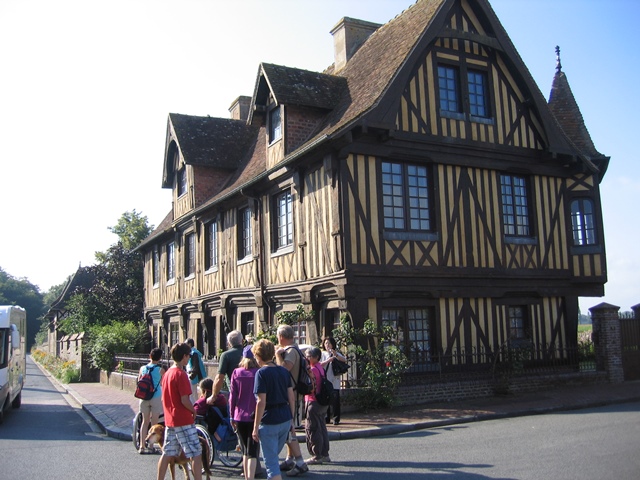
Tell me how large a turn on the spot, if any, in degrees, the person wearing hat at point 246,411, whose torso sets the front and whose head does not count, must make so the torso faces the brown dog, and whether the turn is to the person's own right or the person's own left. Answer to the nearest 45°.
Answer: approximately 45° to the person's own left

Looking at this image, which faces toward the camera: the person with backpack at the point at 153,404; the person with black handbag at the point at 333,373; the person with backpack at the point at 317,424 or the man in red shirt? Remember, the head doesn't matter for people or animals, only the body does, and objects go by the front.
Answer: the person with black handbag at the point at 333,373

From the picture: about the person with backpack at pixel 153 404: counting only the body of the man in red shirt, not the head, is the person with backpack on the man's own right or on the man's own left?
on the man's own left

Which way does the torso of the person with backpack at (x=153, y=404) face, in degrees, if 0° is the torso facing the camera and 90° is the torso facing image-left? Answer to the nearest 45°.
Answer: approximately 225°

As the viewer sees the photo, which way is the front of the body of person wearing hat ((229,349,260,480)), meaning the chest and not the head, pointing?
away from the camera

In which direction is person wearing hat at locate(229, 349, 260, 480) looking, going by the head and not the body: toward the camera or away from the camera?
away from the camera

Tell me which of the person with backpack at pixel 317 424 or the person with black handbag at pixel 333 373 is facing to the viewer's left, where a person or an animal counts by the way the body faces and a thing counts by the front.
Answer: the person with backpack at pixel 317 424

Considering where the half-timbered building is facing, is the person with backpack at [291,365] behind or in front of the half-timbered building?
in front

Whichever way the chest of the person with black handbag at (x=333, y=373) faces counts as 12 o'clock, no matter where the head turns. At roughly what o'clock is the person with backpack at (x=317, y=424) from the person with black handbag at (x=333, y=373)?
the person with backpack at (x=317, y=424) is roughly at 12 o'clock from the person with black handbag at (x=333, y=373).
